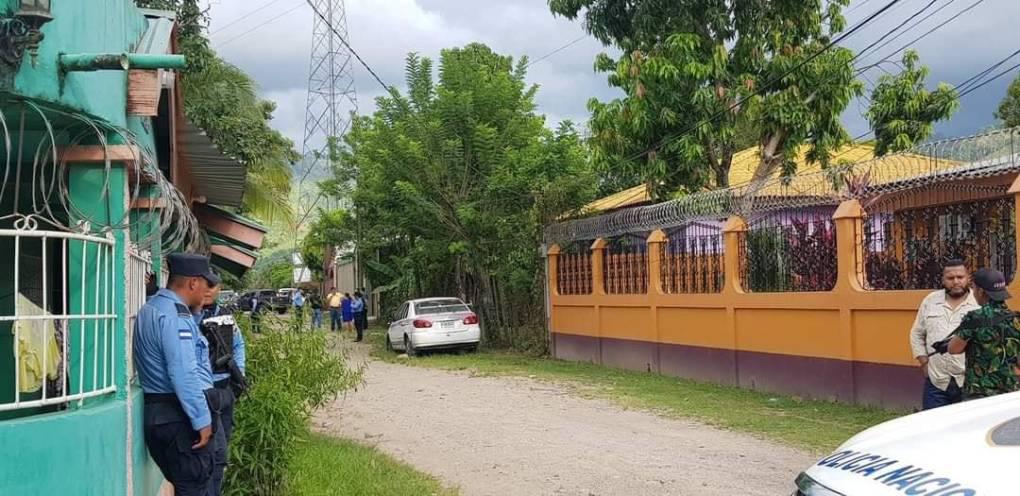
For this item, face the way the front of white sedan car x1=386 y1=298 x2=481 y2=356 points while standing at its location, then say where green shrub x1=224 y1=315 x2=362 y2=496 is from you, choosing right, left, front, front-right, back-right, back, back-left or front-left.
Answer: back-left

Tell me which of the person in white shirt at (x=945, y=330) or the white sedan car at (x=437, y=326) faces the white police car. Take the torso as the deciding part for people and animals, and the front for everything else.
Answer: the person in white shirt

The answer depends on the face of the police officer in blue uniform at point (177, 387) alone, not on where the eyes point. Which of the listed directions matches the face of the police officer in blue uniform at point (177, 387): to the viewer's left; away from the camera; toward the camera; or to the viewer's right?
to the viewer's right

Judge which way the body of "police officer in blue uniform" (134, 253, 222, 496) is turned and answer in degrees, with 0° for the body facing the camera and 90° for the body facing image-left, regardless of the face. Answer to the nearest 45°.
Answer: approximately 270°

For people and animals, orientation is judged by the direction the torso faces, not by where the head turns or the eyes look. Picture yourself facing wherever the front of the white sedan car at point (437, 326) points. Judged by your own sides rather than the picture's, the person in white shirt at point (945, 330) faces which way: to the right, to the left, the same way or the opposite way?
the opposite way

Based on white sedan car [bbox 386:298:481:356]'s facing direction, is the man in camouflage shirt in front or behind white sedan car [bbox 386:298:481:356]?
behind

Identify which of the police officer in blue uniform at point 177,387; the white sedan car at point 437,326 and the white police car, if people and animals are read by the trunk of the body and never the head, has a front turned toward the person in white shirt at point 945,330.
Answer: the police officer in blue uniform

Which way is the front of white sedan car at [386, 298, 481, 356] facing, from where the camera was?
facing away from the viewer and to the left of the viewer

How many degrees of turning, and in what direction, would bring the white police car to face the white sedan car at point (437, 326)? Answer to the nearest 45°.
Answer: approximately 90° to its right
